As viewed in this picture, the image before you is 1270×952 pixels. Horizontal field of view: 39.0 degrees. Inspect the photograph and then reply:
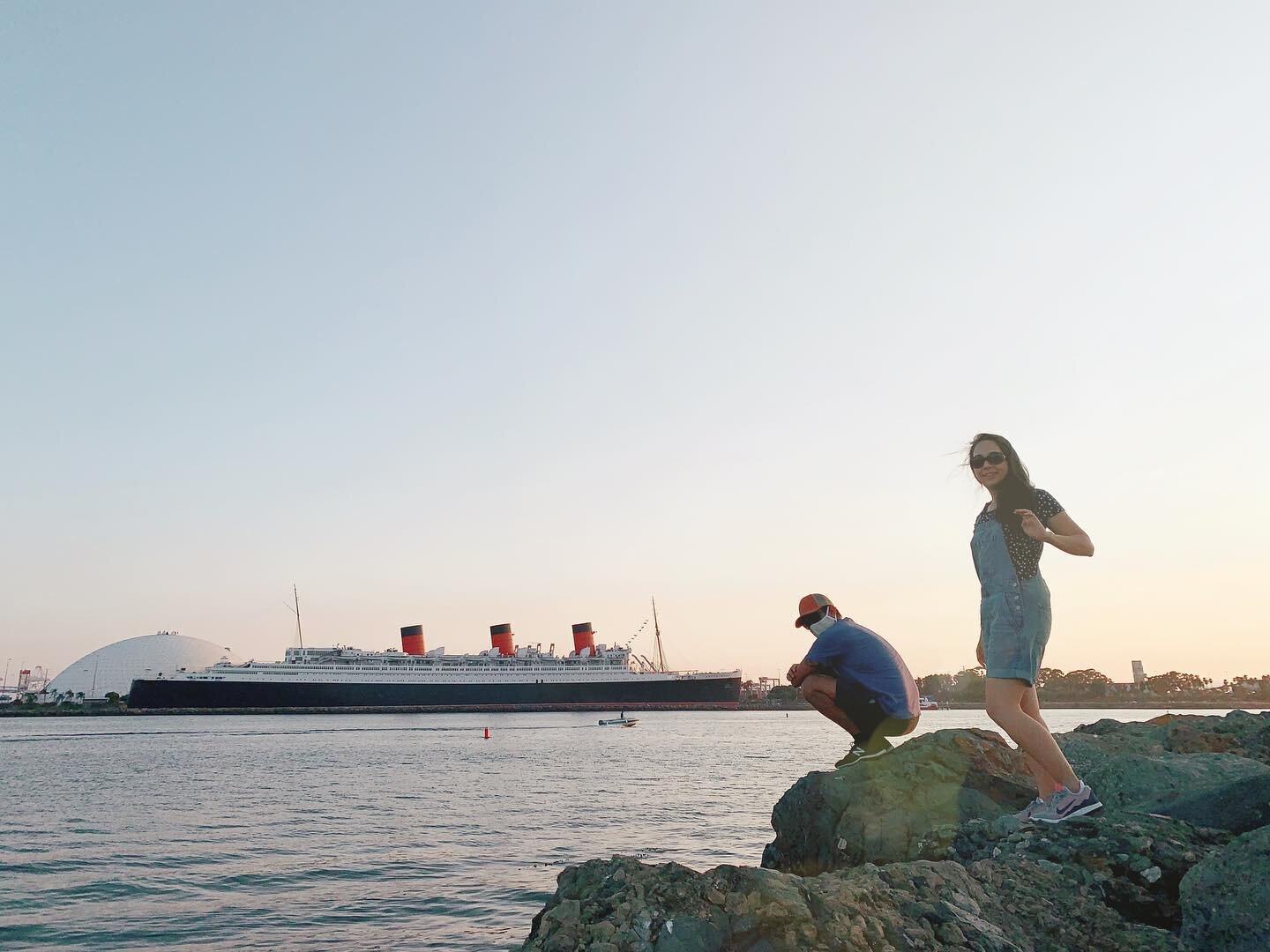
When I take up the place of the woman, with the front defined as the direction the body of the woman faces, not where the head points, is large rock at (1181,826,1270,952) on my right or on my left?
on my left

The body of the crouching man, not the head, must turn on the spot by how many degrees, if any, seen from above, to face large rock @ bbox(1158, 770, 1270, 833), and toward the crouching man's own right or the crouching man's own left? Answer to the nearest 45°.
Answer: approximately 135° to the crouching man's own left

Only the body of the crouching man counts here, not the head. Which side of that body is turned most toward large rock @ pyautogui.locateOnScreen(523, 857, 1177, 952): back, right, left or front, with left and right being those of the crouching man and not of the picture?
left

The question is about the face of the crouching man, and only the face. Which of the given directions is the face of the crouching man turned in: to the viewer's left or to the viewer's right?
to the viewer's left

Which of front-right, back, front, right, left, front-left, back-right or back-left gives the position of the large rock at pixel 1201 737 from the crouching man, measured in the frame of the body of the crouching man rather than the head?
back-right

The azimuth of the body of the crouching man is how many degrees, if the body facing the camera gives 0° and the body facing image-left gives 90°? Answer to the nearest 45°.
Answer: approximately 90°

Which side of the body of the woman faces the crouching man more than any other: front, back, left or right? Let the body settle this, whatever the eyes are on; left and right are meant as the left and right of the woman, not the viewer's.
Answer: right

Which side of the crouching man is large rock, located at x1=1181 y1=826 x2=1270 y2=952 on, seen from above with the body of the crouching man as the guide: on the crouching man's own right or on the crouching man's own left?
on the crouching man's own left

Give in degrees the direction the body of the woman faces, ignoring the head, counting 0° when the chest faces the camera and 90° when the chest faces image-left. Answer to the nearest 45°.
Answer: approximately 45°

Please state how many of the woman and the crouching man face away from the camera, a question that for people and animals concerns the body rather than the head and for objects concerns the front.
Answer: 0
